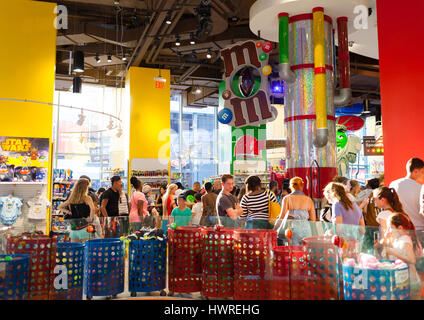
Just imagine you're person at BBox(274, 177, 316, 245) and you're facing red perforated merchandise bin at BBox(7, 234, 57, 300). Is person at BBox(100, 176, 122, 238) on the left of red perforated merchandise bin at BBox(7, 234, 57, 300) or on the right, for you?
right

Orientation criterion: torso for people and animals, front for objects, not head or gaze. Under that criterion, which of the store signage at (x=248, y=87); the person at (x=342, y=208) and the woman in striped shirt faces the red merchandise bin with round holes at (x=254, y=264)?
the store signage

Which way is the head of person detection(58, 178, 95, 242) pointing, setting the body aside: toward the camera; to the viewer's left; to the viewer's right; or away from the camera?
away from the camera

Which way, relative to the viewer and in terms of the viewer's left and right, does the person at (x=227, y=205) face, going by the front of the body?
facing the viewer and to the right of the viewer

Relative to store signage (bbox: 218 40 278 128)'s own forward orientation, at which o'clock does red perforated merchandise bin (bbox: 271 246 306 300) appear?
The red perforated merchandise bin is roughly at 12 o'clock from the store signage.

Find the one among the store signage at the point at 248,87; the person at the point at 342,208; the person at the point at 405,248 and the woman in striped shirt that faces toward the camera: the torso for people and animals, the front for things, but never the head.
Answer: the store signage

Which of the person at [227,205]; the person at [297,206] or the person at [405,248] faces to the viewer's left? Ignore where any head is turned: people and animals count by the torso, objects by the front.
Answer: the person at [405,248]

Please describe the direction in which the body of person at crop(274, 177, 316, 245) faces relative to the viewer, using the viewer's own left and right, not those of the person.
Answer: facing away from the viewer

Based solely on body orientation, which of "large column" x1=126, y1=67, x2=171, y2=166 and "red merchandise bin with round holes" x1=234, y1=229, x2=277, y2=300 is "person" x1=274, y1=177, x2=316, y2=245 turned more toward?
the large column

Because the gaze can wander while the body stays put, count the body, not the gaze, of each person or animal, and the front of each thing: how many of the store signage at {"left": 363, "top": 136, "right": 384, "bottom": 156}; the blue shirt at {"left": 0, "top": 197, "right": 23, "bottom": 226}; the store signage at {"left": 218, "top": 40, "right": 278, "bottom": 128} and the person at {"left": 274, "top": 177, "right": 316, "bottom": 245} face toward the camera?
3

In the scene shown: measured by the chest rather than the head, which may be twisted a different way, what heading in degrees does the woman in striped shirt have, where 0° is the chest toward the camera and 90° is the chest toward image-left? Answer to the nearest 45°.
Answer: approximately 180°

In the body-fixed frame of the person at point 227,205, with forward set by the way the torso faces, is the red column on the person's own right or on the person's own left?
on the person's own left

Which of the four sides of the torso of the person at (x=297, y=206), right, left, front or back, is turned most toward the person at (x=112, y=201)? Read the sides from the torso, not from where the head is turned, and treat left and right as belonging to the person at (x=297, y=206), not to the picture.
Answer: left

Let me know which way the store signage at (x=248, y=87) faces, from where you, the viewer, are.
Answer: facing the viewer

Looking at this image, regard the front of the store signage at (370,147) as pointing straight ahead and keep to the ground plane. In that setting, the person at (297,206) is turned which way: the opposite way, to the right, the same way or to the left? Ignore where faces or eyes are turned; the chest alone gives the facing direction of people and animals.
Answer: the opposite way

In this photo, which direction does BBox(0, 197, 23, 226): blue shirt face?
toward the camera

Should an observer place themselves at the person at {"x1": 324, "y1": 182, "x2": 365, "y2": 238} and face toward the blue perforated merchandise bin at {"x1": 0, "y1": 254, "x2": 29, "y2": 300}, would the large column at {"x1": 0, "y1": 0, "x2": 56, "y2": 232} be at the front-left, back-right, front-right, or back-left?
front-right

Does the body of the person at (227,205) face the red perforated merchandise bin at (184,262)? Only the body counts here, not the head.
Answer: no

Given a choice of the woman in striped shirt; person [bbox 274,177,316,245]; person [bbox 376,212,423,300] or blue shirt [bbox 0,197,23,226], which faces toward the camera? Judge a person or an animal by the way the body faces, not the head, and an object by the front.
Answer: the blue shirt

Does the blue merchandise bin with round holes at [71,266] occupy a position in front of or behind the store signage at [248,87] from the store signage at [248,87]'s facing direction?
in front

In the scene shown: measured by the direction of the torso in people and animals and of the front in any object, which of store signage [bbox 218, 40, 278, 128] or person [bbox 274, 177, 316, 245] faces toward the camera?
the store signage

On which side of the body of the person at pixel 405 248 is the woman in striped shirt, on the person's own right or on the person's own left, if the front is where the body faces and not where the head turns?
on the person's own right
